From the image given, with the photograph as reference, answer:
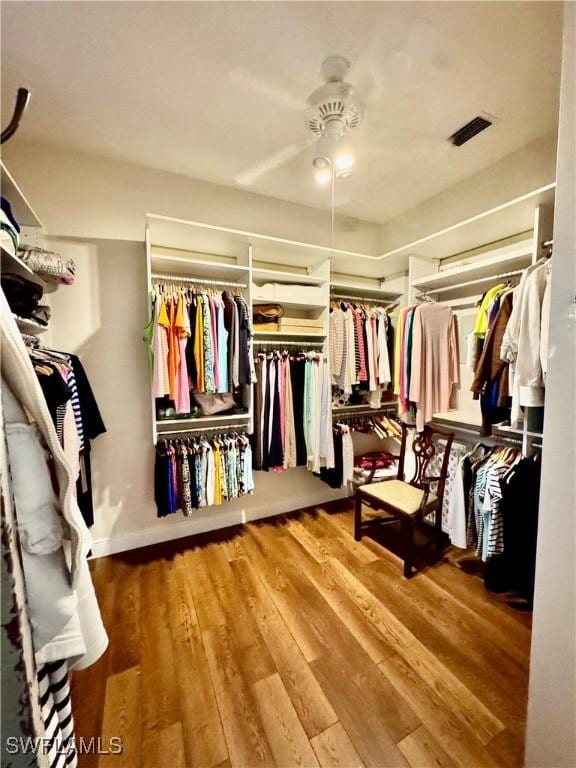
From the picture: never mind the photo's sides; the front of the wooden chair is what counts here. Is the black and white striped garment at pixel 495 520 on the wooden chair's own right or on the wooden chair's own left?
on the wooden chair's own left

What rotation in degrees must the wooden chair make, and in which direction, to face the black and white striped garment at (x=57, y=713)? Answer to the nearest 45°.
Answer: approximately 45° to its left
